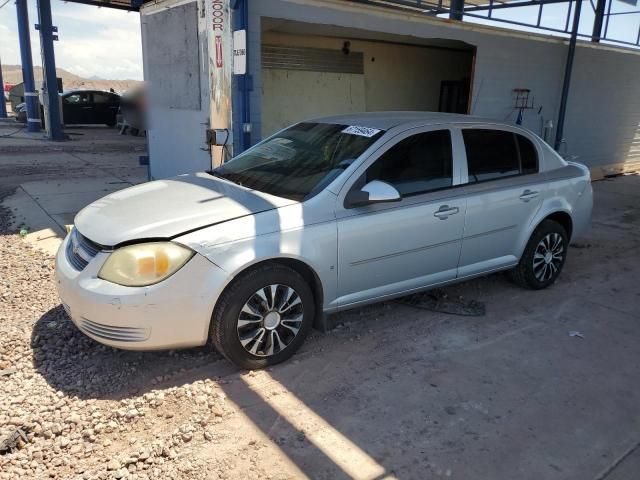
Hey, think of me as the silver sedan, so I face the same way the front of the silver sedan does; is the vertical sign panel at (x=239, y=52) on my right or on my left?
on my right

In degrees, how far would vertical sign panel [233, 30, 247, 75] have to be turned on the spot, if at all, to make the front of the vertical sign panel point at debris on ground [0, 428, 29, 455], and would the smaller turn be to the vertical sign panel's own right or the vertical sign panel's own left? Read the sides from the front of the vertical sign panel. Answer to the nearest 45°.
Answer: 0° — it already faces it

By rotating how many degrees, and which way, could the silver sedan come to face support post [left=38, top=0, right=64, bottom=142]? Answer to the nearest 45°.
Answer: approximately 90° to its right

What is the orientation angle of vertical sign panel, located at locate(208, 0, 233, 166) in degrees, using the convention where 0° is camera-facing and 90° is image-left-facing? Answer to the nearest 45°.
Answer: approximately 0°

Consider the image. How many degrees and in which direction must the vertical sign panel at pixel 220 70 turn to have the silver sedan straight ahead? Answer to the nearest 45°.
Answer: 0° — it already faces it

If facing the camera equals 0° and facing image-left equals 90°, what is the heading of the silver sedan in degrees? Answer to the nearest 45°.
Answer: approximately 45°

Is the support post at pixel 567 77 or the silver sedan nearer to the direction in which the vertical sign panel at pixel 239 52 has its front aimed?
the silver sedan

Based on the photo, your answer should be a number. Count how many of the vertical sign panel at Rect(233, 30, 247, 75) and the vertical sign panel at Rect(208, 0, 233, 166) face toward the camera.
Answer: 2

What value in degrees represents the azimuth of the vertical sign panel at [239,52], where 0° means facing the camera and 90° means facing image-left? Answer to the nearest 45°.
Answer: approximately 0°

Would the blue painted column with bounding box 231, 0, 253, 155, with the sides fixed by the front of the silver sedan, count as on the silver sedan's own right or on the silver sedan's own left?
on the silver sedan's own right

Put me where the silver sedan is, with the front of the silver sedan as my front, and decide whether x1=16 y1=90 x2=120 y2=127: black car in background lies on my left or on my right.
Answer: on my right

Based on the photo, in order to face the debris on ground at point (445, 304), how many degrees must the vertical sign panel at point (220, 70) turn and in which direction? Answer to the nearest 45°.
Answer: approximately 45° to its left
